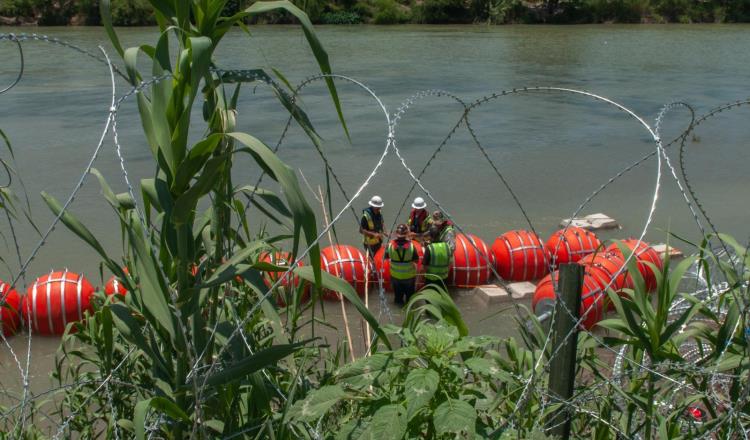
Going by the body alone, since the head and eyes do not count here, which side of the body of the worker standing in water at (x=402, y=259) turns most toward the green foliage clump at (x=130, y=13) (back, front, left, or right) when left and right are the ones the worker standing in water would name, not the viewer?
front

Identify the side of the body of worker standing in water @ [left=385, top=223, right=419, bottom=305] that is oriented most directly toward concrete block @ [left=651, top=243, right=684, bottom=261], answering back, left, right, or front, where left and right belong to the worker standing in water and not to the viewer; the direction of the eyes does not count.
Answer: right

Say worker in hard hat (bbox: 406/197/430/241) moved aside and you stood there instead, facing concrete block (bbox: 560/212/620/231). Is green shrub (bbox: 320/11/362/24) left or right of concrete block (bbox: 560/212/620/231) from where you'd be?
left

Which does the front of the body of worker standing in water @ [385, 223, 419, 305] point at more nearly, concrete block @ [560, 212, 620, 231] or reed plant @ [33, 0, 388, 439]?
the concrete block

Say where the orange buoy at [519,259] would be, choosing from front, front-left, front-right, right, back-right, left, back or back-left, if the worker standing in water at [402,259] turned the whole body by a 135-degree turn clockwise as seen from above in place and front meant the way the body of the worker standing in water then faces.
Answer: left

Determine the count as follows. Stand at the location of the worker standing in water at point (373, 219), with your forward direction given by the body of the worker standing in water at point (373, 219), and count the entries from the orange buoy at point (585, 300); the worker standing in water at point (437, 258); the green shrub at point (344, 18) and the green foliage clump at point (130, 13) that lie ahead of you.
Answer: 2

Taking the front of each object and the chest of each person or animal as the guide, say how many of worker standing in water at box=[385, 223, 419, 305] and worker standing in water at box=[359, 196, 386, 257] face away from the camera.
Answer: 1

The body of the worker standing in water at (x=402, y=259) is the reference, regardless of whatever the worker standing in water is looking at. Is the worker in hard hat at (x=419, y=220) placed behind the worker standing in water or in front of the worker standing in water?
in front

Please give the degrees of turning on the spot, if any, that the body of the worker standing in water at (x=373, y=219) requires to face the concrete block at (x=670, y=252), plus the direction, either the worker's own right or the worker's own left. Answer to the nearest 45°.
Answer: approximately 45° to the worker's own left

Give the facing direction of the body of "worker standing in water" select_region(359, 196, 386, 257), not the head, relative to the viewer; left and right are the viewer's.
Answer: facing the viewer and to the right of the viewer

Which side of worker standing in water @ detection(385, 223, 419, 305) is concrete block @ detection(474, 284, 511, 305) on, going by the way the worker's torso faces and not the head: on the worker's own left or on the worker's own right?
on the worker's own right

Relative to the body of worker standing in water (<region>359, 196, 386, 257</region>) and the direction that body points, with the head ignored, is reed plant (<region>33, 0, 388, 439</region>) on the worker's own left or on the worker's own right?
on the worker's own right

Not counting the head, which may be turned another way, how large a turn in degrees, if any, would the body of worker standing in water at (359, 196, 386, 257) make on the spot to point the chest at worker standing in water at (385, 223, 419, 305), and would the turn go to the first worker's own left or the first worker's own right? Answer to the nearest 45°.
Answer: approximately 45° to the first worker's own right

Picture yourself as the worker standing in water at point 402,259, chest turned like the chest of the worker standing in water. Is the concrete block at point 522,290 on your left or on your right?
on your right

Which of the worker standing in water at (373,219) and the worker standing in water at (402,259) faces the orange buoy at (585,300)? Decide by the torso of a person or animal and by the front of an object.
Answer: the worker standing in water at (373,219)

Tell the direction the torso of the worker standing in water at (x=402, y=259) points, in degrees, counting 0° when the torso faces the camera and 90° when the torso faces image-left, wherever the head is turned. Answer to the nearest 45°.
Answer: approximately 180°
